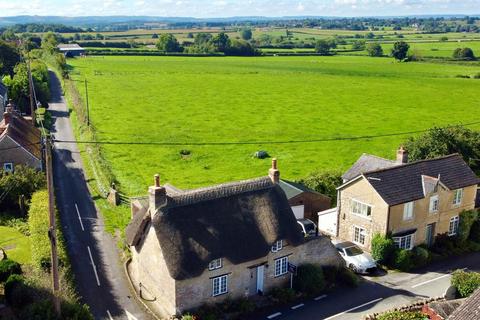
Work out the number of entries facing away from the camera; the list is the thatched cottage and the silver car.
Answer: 0

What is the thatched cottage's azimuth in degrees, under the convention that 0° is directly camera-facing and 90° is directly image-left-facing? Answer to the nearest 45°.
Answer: approximately 315°

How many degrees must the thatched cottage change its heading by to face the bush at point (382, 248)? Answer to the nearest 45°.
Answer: approximately 90° to its left

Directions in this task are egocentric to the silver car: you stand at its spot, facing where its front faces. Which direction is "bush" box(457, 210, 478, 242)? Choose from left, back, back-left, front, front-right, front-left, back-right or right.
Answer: left

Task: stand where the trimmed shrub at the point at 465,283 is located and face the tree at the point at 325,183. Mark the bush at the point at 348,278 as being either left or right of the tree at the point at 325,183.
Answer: left

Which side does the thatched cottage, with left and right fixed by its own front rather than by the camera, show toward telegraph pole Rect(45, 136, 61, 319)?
right

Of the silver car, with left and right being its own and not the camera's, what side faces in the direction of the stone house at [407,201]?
left

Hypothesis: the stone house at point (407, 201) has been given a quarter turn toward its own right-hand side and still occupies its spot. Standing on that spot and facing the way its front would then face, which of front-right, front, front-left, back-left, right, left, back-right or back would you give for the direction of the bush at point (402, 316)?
front-left

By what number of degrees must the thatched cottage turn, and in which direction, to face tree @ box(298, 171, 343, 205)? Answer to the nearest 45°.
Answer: approximately 90° to its left

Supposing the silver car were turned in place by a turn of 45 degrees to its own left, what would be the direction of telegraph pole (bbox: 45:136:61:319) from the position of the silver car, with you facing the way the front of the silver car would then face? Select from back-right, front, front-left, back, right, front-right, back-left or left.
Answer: back-right

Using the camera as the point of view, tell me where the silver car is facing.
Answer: facing the viewer and to the right of the viewer

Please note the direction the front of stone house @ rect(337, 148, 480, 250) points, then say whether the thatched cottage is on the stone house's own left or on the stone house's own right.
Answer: on the stone house's own right

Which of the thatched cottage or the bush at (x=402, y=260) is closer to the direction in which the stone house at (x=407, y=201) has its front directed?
the bush

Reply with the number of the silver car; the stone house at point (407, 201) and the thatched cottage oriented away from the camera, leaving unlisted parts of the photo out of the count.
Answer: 0

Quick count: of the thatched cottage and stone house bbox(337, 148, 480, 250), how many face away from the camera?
0

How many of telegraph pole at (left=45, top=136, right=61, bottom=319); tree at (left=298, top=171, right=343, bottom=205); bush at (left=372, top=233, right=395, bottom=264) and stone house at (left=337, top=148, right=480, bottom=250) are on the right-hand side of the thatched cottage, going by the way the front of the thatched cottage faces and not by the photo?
1

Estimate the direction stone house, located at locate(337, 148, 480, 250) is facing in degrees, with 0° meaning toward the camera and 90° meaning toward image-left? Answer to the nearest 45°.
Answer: approximately 315°
